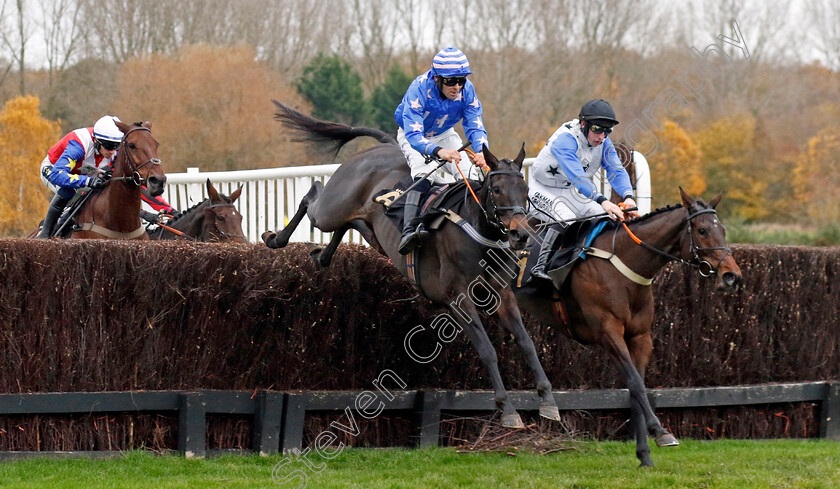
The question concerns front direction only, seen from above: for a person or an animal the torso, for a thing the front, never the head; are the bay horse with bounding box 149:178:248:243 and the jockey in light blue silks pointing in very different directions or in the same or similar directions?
same or similar directions

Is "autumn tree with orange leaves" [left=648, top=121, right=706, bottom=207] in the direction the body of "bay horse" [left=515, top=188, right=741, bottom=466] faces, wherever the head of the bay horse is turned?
no

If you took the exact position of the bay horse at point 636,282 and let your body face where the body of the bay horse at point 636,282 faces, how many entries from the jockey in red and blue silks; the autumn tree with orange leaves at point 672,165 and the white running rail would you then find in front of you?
0

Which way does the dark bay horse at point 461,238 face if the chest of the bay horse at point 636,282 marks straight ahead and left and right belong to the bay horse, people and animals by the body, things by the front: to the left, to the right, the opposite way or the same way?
the same way

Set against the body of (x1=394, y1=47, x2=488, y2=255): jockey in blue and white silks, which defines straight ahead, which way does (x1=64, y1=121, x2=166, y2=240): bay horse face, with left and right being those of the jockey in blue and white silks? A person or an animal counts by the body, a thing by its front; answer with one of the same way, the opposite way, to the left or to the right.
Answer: the same way

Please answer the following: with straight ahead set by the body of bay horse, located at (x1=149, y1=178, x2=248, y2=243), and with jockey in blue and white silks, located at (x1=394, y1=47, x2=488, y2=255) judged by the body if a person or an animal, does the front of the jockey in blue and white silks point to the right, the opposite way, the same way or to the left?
the same way

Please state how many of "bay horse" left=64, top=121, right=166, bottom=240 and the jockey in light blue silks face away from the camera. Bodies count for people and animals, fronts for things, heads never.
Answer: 0

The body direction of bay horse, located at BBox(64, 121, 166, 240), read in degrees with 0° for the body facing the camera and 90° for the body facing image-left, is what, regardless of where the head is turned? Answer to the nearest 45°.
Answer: approximately 315°

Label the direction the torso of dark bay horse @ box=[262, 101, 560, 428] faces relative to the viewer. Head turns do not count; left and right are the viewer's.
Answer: facing the viewer and to the right of the viewer

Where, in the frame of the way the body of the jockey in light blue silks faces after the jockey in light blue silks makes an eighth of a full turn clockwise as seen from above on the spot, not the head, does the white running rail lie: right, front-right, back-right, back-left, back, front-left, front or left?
back-right

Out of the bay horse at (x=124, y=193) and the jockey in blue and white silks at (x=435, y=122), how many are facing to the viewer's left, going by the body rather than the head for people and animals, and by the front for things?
0

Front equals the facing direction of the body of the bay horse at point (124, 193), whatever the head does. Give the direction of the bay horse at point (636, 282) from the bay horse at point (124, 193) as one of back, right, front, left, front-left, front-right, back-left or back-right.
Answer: front

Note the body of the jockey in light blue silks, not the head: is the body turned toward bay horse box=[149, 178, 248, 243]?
no

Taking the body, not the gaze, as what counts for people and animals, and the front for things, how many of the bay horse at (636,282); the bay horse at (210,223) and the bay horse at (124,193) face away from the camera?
0

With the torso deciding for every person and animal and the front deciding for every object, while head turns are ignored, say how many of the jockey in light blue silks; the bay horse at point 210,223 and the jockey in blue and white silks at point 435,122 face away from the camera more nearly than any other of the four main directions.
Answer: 0
